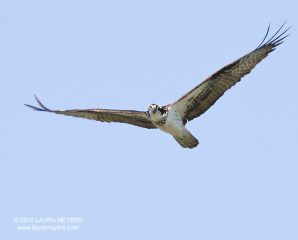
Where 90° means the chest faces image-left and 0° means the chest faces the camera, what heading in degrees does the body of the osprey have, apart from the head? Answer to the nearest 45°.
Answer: approximately 45°
